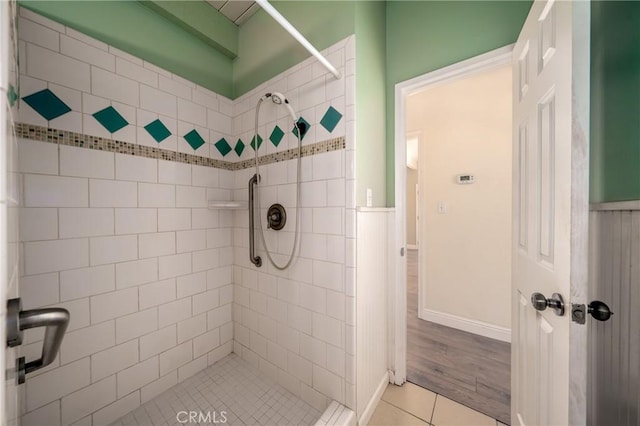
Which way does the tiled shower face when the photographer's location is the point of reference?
facing the viewer and to the right of the viewer

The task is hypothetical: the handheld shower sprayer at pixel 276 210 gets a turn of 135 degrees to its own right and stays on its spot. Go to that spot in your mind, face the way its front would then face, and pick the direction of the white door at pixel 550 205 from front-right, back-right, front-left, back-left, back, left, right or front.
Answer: back-right

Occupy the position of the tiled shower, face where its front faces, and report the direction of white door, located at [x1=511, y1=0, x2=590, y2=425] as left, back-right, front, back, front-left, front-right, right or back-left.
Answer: front

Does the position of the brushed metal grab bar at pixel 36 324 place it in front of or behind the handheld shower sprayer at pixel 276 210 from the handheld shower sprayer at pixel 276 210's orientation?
in front

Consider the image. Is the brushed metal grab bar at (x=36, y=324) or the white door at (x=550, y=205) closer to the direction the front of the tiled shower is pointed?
the white door

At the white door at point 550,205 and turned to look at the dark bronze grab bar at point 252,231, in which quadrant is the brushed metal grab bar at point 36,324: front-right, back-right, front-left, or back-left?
front-left
